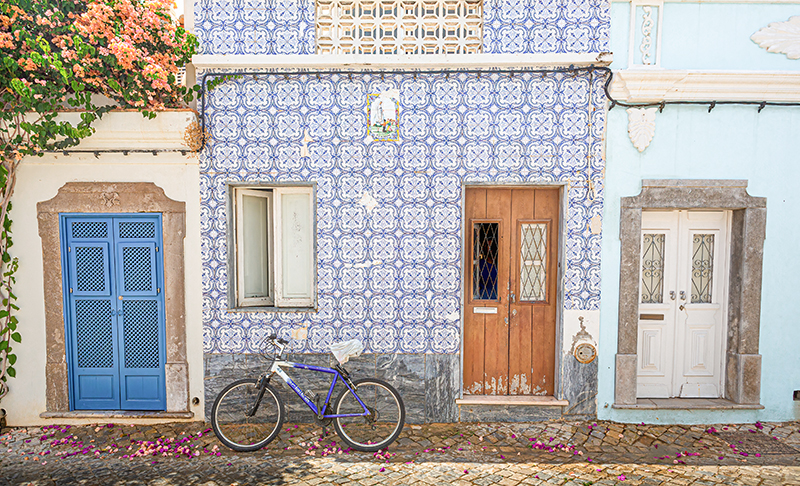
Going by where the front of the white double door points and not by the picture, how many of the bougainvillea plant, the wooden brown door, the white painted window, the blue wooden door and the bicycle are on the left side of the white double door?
0

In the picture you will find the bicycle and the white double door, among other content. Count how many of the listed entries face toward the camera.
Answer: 1

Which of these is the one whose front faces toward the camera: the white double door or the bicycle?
the white double door

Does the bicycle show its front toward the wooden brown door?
no

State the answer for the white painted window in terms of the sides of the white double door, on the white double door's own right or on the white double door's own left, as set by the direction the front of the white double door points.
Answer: on the white double door's own right

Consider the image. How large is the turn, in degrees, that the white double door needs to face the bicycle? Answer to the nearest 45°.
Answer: approximately 45° to its right

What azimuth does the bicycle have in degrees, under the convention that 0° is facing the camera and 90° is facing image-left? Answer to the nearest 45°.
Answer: approximately 90°

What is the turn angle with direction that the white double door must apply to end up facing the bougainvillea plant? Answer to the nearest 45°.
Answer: approximately 45° to its right

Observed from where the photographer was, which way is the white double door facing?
facing the viewer

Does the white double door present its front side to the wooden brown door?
no

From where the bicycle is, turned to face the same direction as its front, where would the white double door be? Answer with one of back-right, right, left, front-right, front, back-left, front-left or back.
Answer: back
